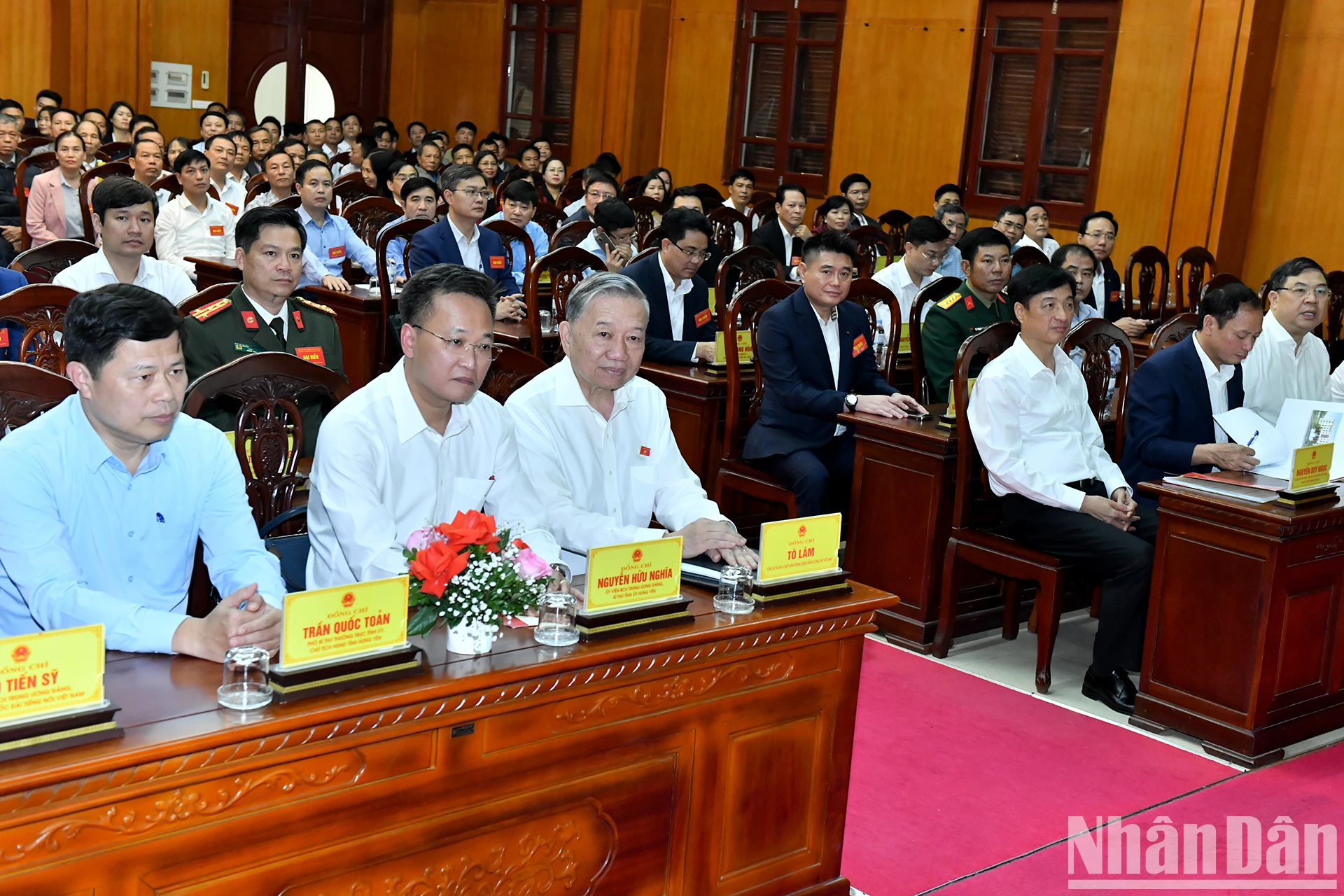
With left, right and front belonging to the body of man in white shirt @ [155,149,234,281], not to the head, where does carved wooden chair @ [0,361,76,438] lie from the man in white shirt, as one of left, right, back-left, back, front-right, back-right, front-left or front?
front-right

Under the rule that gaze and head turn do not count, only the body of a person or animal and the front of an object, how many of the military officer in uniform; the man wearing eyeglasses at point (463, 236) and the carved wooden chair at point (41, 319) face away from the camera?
0

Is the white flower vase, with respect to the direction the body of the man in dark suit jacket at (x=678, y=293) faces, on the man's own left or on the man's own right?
on the man's own right

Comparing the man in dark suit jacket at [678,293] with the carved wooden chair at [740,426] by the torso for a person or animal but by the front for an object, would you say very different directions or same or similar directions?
same or similar directions

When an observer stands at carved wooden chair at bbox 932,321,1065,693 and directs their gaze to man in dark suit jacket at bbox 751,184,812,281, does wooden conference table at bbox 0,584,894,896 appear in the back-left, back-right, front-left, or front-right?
back-left

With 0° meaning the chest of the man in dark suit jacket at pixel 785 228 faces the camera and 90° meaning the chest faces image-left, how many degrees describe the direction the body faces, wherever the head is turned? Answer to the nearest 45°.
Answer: approximately 315°

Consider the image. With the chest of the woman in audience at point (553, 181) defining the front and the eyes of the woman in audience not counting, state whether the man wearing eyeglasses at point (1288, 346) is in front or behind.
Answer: in front

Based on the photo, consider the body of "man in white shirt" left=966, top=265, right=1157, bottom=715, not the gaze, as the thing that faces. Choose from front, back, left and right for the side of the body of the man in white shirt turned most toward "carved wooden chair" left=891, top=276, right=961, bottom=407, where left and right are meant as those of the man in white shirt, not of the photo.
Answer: back

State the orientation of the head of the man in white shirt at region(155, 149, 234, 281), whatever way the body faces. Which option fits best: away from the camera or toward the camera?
toward the camera

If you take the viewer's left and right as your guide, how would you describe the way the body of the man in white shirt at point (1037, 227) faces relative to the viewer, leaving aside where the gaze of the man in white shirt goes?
facing the viewer and to the right of the viewer

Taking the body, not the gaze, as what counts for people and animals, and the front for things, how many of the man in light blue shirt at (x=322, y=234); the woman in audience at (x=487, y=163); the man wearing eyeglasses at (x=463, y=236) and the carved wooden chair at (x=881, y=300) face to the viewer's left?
0

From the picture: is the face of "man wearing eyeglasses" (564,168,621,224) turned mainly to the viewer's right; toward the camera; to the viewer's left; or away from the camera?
toward the camera

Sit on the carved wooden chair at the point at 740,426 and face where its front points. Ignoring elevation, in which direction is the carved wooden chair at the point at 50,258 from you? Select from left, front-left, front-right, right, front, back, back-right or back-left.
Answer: back-right

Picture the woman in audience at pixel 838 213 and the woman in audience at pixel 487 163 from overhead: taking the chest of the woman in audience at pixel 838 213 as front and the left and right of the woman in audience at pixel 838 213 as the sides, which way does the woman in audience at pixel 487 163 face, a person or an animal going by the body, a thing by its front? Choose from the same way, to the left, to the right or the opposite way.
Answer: the same way

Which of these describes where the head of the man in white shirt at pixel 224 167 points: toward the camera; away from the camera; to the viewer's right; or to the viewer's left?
toward the camera
